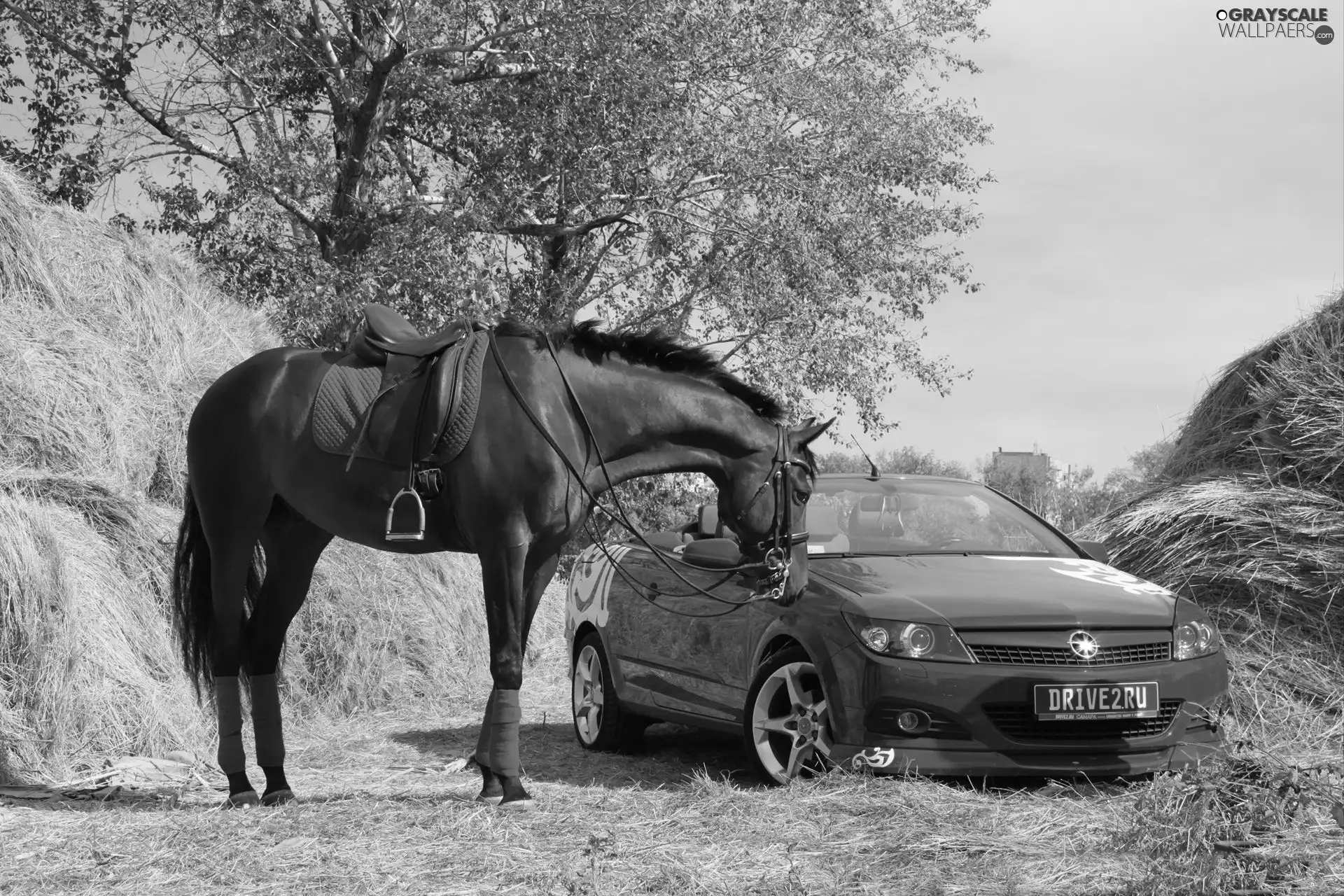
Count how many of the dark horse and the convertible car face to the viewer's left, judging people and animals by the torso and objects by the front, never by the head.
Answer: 0

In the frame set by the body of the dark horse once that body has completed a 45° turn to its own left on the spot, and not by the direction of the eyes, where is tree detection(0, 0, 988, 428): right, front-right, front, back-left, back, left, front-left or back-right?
front-left

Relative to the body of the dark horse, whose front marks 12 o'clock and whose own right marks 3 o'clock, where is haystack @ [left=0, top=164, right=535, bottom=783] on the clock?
The haystack is roughly at 8 o'clock from the dark horse.

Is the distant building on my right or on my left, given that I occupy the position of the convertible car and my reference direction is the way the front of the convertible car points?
on my left

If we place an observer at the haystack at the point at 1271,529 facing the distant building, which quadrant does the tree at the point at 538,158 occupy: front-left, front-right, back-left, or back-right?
front-left

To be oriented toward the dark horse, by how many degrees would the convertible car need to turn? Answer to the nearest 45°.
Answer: approximately 135° to its right

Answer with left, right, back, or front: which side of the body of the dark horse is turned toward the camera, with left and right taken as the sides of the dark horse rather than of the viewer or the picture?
right

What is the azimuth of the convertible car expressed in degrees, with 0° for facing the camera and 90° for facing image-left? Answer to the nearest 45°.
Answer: approximately 315°
